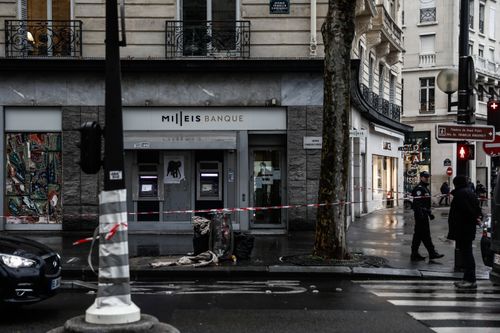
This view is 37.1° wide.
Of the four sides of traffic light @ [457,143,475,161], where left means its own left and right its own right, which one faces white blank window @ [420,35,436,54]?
back

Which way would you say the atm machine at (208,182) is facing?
toward the camera

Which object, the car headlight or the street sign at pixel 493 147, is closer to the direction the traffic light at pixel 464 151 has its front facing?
the car headlight

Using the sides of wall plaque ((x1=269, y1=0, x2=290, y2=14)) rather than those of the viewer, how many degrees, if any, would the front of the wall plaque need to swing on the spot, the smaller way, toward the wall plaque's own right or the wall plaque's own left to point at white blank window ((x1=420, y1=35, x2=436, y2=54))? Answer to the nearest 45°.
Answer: approximately 180°

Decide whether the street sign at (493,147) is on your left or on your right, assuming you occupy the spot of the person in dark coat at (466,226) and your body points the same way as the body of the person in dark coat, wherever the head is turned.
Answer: on your right

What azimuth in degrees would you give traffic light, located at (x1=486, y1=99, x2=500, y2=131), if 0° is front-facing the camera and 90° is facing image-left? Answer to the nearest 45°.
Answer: approximately 0°

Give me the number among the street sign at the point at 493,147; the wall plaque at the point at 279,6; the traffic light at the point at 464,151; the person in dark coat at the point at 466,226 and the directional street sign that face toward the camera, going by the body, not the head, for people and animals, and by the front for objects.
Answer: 4

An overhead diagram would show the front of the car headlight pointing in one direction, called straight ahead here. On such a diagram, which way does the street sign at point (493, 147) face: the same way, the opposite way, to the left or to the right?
to the right

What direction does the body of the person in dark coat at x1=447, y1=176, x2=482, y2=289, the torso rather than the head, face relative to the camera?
to the viewer's left

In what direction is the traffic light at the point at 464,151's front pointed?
toward the camera

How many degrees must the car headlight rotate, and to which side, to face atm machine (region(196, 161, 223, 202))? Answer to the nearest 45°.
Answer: approximately 90° to its left
